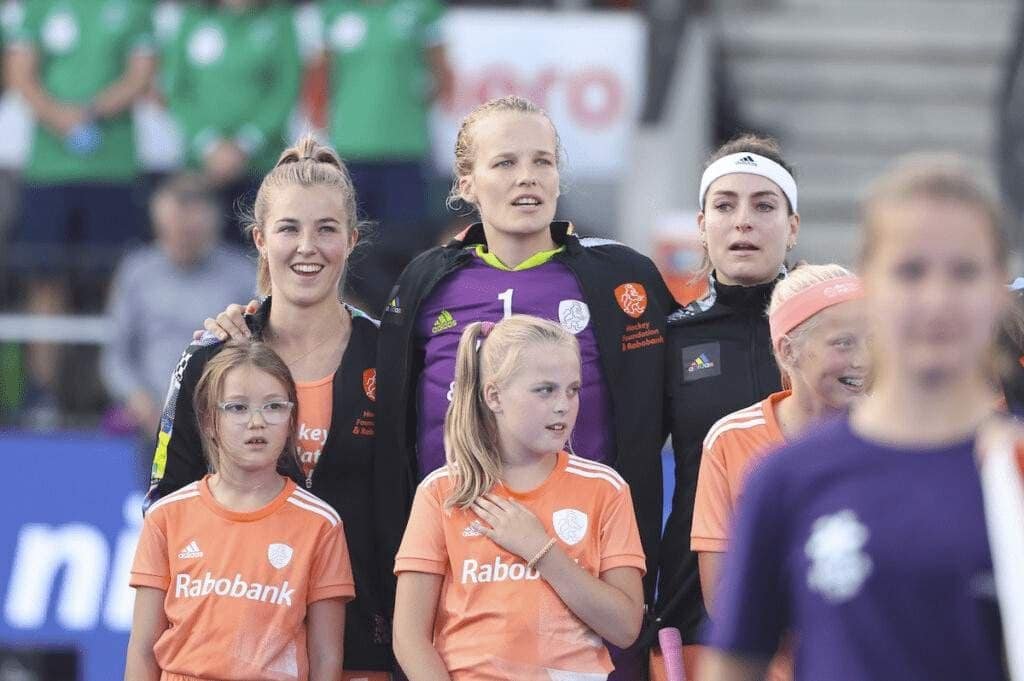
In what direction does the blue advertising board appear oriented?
toward the camera

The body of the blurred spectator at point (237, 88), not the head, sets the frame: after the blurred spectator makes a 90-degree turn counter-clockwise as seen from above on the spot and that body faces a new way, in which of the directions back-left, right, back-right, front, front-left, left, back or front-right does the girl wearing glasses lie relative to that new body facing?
right

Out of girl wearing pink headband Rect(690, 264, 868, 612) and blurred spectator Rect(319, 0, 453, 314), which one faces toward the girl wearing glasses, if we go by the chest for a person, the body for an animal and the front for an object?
the blurred spectator

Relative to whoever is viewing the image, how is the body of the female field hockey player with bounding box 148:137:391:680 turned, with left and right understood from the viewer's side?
facing the viewer

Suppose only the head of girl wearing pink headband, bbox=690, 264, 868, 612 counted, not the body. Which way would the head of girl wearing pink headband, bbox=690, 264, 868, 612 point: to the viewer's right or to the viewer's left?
to the viewer's right

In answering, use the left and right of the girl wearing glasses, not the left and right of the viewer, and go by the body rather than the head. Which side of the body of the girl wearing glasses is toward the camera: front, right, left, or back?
front

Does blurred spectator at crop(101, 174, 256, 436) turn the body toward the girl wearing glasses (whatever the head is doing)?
yes

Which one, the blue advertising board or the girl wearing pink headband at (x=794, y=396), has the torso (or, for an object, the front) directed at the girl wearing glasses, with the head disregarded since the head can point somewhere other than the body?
the blue advertising board

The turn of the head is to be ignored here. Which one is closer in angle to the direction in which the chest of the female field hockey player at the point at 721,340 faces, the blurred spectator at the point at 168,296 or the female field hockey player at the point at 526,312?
the female field hockey player

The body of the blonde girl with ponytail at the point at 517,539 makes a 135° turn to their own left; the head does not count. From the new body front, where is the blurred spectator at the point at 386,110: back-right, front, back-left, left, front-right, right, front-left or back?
front-left
